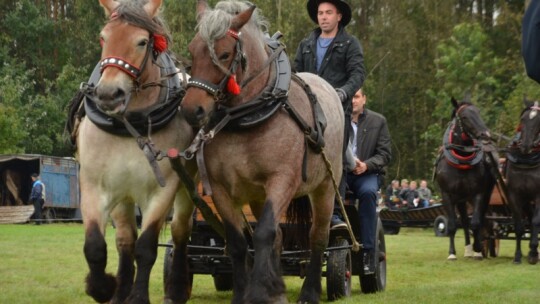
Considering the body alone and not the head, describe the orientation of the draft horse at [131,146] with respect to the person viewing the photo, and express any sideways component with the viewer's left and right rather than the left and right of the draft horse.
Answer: facing the viewer

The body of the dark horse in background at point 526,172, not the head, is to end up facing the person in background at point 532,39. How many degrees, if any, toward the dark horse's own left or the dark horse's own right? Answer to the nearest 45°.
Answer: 0° — it already faces them

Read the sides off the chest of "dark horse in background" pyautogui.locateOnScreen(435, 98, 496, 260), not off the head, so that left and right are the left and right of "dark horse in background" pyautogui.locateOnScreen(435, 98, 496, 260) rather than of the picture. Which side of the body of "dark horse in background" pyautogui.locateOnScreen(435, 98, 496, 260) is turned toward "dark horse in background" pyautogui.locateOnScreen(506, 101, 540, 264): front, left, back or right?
left

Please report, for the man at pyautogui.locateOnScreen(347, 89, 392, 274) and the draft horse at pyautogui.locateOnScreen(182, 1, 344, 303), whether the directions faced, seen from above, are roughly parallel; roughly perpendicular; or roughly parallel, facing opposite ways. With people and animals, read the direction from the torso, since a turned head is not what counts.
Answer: roughly parallel

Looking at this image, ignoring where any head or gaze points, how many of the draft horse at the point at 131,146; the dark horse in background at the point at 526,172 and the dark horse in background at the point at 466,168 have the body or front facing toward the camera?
3

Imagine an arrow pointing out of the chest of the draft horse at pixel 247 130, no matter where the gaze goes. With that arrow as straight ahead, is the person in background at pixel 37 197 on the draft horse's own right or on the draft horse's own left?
on the draft horse's own right

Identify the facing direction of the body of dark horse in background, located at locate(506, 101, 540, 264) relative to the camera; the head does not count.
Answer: toward the camera

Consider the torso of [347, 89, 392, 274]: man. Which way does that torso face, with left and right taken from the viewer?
facing the viewer and to the left of the viewer

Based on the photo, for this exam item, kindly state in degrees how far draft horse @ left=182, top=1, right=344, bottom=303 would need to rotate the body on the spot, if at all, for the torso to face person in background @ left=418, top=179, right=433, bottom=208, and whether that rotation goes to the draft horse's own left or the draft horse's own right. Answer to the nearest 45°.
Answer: approximately 135° to the draft horse's own right

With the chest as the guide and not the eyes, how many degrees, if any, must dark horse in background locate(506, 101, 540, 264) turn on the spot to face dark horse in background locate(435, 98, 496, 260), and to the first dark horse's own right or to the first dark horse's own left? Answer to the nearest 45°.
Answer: approximately 90° to the first dark horse's own right

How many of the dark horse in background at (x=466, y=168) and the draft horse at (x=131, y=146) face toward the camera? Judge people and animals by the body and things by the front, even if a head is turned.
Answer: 2
